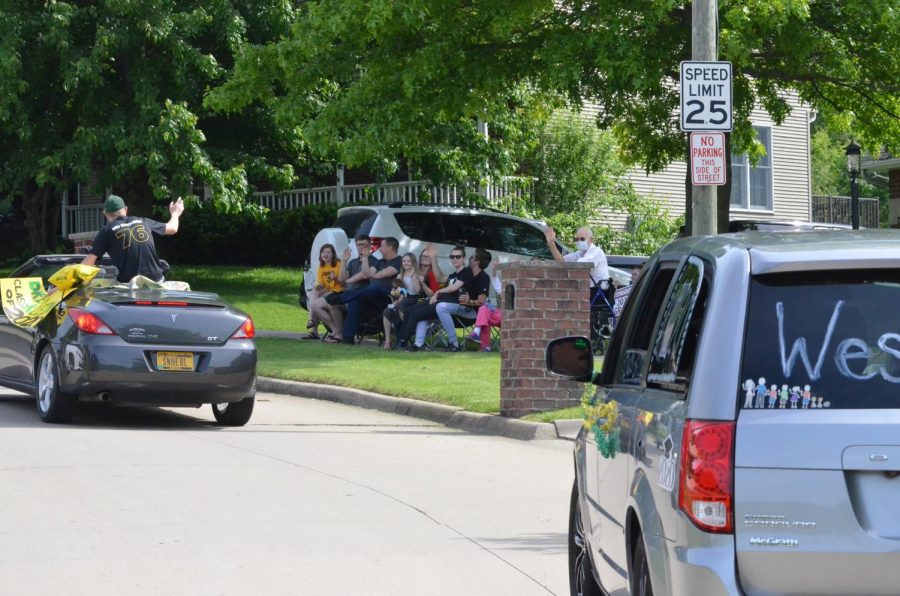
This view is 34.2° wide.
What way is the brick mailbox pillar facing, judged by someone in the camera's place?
facing to the left of the viewer

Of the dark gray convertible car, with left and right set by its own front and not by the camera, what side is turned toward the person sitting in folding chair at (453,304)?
right

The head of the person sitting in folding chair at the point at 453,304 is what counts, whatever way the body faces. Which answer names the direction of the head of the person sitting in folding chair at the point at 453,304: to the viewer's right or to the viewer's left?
to the viewer's left

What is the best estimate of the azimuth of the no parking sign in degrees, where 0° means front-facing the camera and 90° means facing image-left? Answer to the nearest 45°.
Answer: approximately 0°

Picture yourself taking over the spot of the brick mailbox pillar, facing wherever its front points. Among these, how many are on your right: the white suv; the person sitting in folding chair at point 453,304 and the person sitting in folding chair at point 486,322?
3

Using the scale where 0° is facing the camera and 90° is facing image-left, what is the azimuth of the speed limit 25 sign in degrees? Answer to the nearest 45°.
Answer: approximately 0°

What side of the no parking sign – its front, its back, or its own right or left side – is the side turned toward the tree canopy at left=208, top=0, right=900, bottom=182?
back
